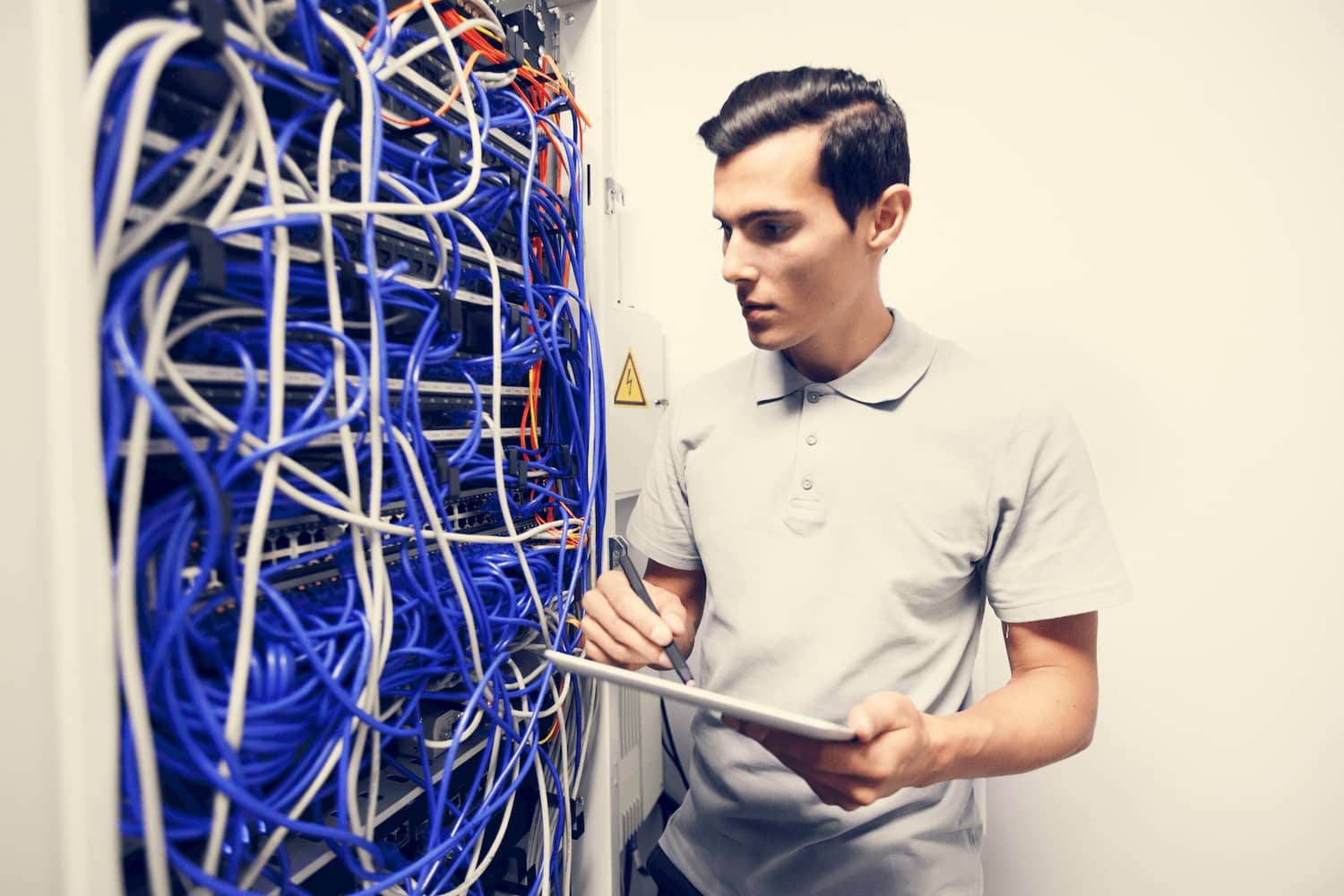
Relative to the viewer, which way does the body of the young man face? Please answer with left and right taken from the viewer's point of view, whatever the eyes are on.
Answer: facing the viewer and to the left of the viewer
